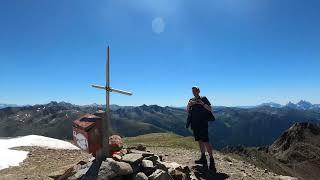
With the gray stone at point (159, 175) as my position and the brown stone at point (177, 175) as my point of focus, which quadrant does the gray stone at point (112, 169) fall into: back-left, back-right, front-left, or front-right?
back-left

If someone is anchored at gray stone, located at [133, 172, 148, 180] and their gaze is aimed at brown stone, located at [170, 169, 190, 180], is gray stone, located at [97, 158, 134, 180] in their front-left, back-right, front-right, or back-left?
back-left

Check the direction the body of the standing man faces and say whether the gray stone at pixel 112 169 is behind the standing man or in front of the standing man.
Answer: in front

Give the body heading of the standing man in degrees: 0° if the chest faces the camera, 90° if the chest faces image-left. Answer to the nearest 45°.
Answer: approximately 45°

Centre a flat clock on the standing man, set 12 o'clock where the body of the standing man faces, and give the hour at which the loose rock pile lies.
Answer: The loose rock pile is roughly at 12 o'clock from the standing man.

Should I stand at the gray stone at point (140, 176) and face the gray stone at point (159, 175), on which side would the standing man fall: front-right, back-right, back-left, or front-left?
front-left

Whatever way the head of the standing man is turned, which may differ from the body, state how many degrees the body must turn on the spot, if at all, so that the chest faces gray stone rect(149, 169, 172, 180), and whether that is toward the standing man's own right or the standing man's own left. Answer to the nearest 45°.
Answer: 0° — they already face it

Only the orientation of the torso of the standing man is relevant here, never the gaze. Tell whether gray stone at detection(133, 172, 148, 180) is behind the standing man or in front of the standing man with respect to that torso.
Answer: in front
